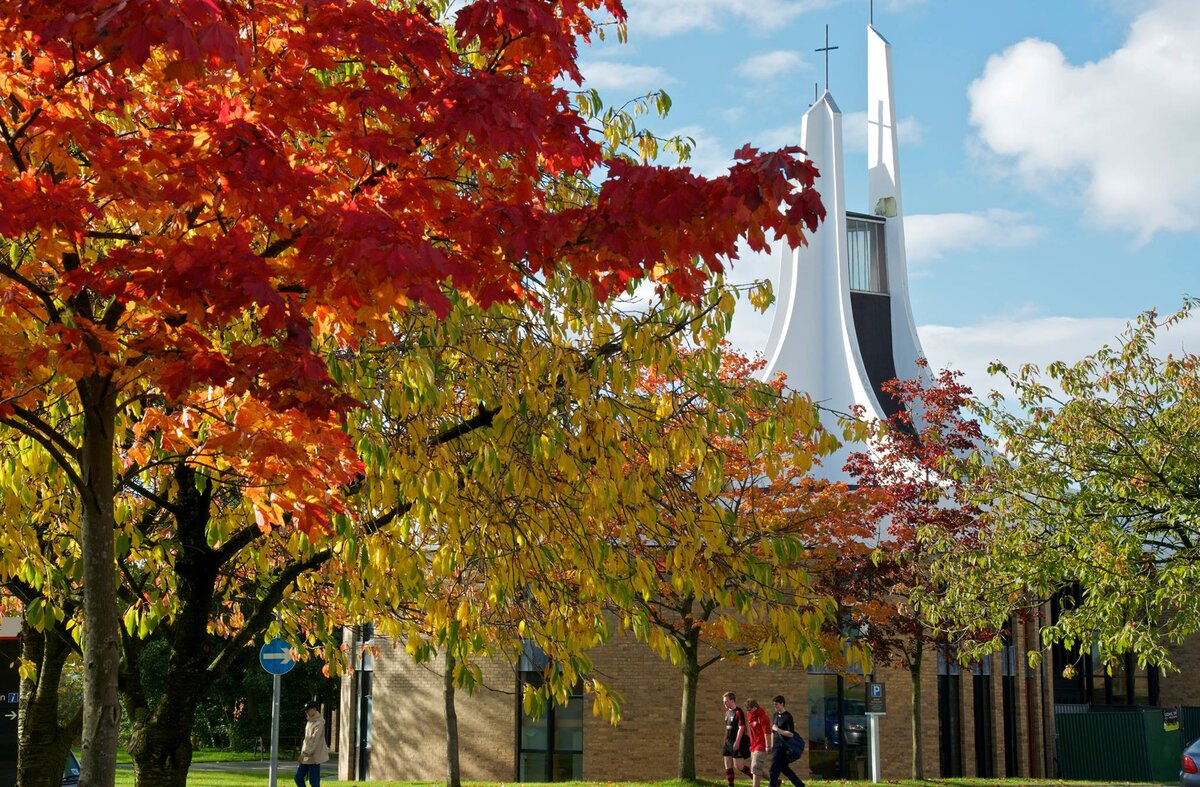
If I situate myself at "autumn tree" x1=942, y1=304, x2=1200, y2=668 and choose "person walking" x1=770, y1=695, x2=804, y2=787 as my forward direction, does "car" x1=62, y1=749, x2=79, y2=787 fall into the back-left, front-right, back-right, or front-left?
front-left

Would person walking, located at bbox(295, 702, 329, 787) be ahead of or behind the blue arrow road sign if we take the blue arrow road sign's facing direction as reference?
behind

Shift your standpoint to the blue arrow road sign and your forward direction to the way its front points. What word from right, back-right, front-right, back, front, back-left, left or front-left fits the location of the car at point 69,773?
right

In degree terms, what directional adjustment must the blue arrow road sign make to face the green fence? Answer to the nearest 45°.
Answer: approximately 135° to its left

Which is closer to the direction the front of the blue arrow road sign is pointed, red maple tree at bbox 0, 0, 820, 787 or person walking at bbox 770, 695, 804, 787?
the red maple tree

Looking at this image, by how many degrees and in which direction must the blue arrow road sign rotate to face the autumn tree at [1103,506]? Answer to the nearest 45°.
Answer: approximately 90° to its left

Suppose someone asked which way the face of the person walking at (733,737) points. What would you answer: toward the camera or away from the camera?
toward the camera

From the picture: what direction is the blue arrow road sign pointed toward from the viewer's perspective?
toward the camera

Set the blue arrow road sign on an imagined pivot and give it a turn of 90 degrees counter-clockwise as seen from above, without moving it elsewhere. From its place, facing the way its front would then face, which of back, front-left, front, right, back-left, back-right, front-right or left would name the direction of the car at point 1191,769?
front
